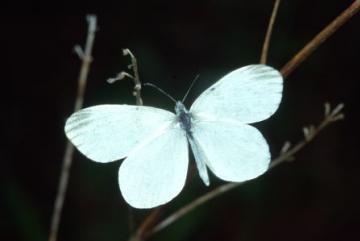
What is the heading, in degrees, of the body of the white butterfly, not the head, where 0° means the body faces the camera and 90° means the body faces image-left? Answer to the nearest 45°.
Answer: approximately 180°
